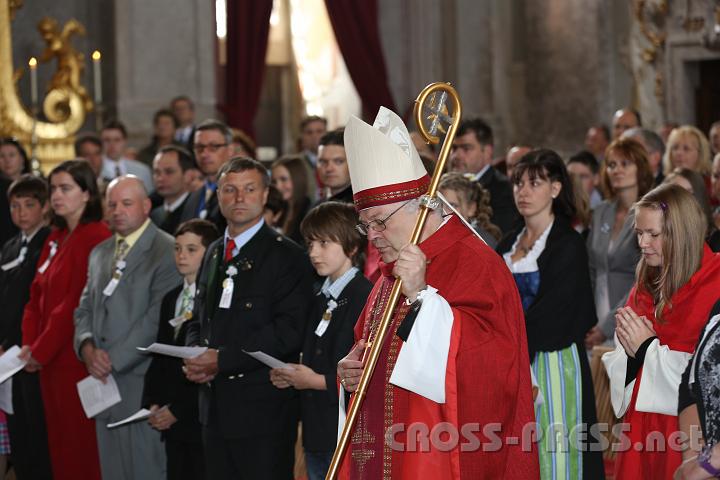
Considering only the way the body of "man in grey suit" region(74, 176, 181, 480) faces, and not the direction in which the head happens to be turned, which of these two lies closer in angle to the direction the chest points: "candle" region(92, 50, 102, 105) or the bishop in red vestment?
the bishop in red vestment

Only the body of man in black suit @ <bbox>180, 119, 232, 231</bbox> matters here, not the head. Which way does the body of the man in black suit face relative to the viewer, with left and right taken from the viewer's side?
facing the viewer and to the left of the viewer

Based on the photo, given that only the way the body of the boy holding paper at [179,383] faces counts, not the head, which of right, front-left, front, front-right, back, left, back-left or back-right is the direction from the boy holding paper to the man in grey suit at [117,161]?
back-right

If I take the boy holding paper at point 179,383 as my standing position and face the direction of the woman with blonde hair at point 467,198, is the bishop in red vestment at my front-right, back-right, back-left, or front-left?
front-right

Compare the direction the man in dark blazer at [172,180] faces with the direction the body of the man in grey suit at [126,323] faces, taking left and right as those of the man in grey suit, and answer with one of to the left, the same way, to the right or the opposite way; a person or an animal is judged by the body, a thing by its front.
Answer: the same way

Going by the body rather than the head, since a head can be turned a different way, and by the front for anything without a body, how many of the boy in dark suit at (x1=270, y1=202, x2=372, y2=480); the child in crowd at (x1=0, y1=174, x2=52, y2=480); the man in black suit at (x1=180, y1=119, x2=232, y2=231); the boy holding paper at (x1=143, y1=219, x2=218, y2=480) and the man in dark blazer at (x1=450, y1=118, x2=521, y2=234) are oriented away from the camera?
0

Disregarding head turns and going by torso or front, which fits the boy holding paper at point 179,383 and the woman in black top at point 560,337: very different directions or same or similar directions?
same or similar directions

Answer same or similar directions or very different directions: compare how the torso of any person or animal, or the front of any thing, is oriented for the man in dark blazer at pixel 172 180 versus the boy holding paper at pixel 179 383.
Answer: same or similar directions

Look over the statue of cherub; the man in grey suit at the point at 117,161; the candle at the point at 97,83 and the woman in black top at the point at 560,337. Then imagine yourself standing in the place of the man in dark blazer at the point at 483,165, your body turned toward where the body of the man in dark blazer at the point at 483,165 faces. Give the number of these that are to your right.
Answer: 3

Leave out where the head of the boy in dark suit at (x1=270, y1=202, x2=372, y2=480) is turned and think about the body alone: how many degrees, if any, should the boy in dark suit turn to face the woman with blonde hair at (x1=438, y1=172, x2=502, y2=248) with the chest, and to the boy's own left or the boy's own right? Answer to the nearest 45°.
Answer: approximately 180°

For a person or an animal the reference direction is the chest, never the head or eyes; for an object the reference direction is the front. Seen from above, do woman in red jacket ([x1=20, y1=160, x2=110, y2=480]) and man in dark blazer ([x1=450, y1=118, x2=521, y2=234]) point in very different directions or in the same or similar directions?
same or similar directions

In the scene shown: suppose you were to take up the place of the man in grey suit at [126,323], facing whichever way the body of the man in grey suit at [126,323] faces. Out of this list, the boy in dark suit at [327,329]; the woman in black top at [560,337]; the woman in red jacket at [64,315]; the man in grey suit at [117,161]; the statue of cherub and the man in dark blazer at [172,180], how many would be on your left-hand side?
2

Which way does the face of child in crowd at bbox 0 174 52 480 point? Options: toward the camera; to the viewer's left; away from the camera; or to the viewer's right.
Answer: toward the camera

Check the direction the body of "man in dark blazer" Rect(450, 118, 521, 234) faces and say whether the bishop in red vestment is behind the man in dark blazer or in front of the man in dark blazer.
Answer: in front

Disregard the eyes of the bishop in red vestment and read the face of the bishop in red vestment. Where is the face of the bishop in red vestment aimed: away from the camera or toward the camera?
toward the camera
